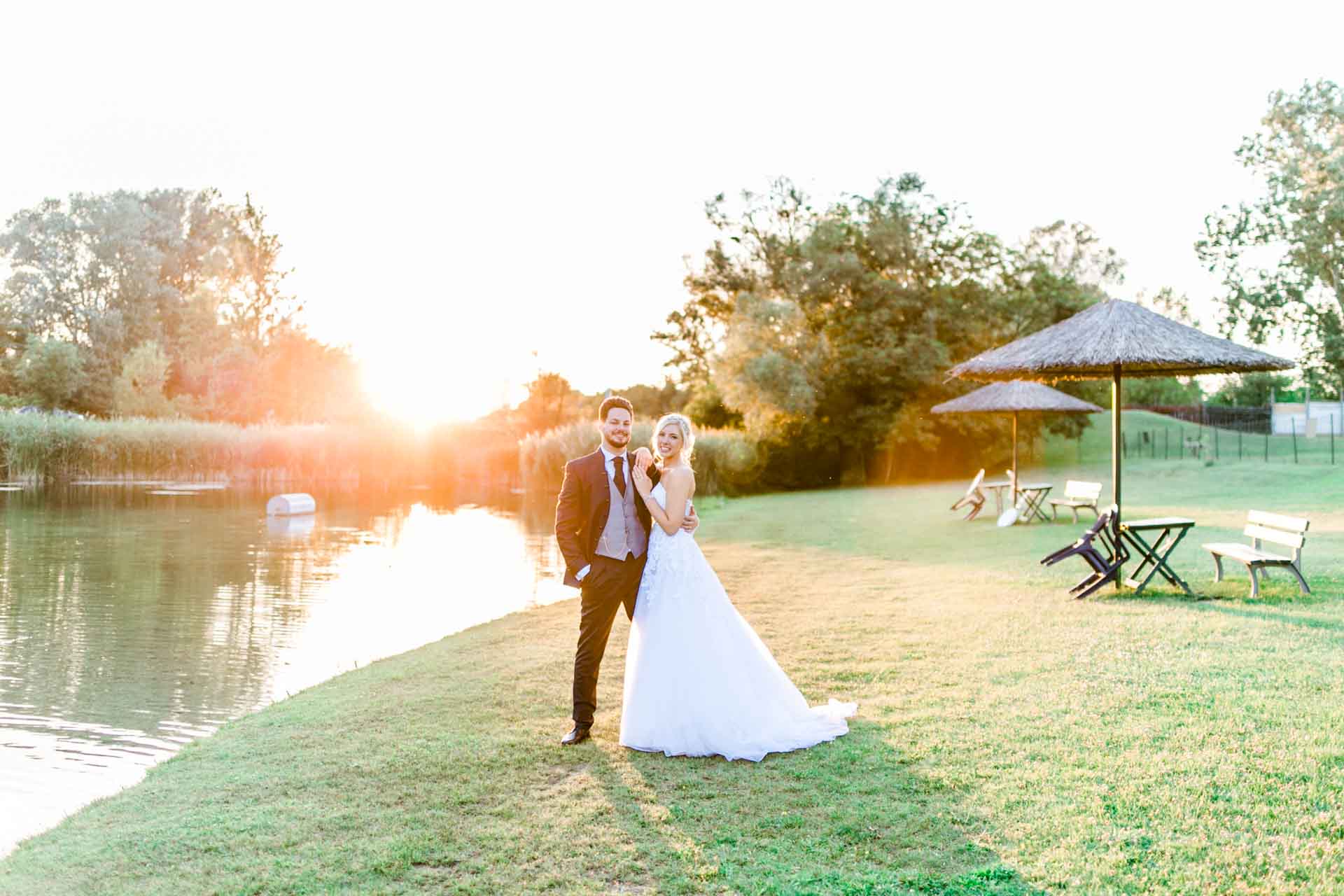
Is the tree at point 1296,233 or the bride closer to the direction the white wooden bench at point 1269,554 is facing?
the bride

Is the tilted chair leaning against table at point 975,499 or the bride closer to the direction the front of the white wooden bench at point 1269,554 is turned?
the bride

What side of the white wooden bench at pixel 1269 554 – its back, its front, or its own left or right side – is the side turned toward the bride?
front

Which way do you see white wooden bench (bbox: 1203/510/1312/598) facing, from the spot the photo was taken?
facing the viewer and to the left of the viewer

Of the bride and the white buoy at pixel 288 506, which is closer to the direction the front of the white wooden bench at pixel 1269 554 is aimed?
the bride

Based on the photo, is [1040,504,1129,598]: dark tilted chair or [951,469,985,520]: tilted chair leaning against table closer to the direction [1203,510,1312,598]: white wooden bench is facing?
the dark tilted chair

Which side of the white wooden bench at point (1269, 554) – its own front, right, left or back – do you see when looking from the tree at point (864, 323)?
right

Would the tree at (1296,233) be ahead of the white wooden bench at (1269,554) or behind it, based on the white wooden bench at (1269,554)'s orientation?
behind

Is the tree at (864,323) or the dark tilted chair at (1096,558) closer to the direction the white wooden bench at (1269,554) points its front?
the dark tilted chair

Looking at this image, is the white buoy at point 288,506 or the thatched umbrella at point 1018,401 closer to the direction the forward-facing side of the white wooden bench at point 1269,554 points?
the white buoy

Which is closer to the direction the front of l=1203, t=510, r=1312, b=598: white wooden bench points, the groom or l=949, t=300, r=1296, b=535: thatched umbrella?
the groom

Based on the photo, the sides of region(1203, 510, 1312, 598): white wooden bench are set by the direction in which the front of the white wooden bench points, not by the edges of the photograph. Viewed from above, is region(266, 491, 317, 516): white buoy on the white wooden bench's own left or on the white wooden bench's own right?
on the white wooden bench's own right

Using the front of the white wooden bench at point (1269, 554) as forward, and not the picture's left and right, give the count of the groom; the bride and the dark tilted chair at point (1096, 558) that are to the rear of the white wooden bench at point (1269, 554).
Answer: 0

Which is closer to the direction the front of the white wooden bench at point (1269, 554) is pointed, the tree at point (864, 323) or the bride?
the bride

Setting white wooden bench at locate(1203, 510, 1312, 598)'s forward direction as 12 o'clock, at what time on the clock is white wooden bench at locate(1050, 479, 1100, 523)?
white wooden bench at locate(1050, 479, 1100, 523) is roughly at 4 o'clock from white wooden bench at locate(1203, 510, 1312, 598).
